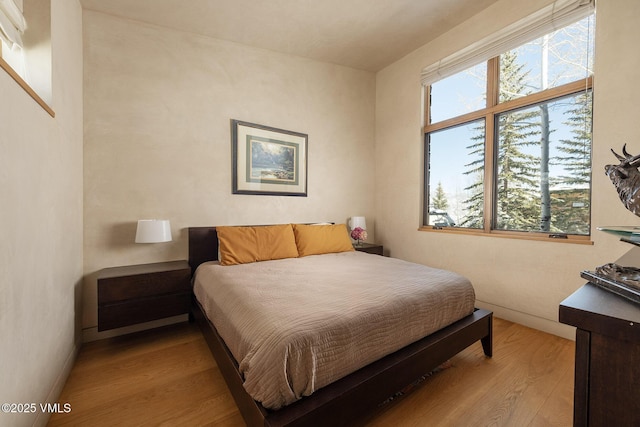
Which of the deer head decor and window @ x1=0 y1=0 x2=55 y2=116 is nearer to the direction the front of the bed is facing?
the deer head decor

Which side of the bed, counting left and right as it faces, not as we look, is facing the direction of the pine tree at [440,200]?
left

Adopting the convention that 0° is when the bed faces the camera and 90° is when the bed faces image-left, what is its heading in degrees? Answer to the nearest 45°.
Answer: approximately 315°

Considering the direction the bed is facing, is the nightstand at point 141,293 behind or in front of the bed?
behind

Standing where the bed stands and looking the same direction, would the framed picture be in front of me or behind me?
behind

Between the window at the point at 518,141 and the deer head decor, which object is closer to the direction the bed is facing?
the deer head decor

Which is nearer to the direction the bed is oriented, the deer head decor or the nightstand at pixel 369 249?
the deer head decor
